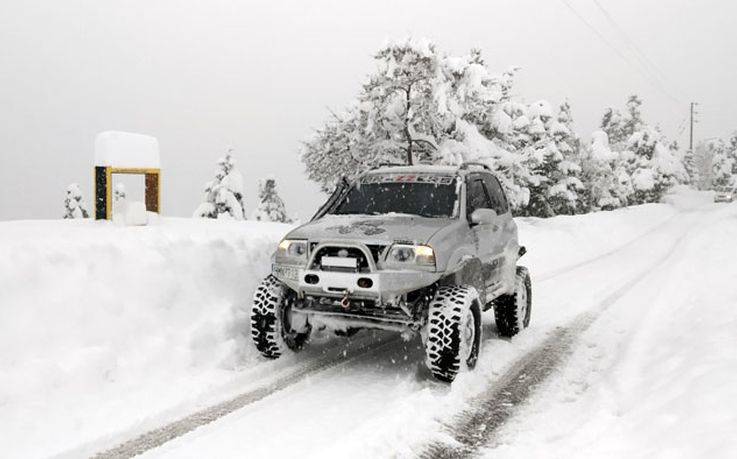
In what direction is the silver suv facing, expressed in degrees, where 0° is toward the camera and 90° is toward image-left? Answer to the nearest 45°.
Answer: approximately 45°

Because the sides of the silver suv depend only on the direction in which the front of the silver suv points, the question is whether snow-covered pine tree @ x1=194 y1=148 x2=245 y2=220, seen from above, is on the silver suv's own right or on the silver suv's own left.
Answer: on the silver suv's own right

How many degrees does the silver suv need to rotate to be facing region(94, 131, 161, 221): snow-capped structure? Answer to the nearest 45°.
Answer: approximately 90° to its right

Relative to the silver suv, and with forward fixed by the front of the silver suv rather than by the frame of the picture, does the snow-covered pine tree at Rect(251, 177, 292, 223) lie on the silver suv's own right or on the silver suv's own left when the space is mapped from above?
on the silver suv's own right

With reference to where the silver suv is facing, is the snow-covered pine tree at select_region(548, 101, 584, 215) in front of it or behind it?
behind

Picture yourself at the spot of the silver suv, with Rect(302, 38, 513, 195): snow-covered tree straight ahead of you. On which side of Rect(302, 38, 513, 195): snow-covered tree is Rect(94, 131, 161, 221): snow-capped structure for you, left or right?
left

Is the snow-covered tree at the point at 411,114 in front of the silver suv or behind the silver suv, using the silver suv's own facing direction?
behind
